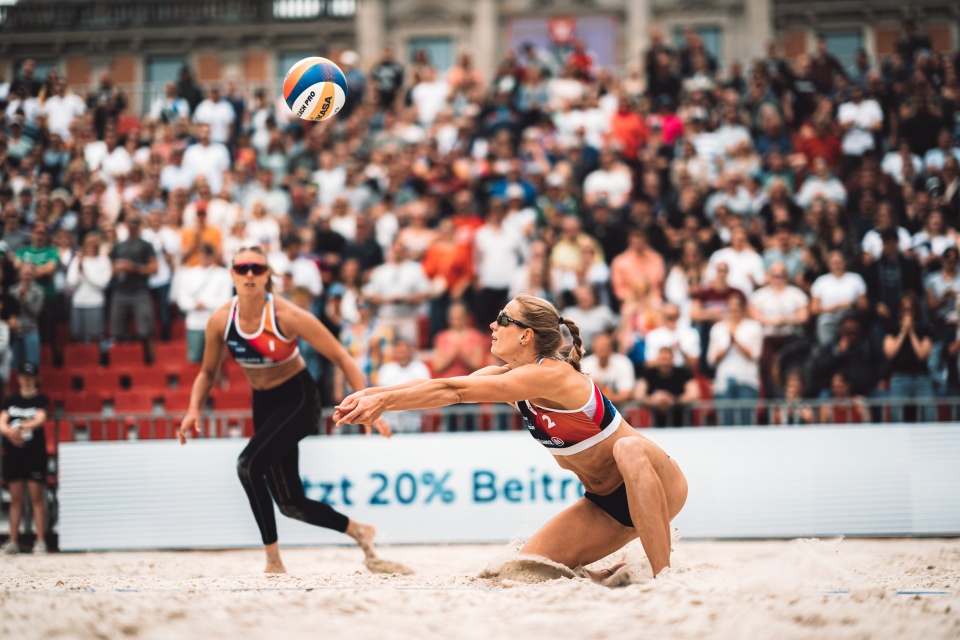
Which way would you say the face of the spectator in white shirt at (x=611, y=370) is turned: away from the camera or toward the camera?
toward the camera

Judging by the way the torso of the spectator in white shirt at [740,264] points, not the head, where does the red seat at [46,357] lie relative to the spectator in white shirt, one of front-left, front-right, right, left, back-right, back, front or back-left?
right

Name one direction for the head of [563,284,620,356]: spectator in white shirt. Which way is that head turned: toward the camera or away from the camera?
toward the camera

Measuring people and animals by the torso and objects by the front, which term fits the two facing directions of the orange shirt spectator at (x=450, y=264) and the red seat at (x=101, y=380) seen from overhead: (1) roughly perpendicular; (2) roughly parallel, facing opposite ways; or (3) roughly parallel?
roughly parallel

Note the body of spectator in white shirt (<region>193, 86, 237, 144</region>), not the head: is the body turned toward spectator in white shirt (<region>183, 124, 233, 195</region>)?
yes

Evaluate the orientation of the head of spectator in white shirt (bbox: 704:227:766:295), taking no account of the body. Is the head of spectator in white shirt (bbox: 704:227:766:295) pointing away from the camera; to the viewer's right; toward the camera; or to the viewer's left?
toward the camera

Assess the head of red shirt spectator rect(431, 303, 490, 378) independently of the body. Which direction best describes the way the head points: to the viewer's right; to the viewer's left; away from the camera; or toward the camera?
toward the camera

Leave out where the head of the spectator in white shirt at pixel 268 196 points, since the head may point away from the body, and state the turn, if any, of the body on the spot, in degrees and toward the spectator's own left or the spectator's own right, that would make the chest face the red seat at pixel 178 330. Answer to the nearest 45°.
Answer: approximately 45° to the spectator's own right

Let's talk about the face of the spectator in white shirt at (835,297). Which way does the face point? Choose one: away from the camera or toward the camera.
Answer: toward the camera

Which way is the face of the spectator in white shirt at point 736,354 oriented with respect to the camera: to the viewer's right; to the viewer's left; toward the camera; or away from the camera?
toward the camera

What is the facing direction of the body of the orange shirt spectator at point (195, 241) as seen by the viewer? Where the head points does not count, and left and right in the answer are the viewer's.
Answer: facing the viewer

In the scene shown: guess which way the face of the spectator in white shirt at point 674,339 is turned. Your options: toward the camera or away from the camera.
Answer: toward the camera

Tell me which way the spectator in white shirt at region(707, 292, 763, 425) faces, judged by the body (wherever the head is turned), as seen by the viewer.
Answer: toward the camera

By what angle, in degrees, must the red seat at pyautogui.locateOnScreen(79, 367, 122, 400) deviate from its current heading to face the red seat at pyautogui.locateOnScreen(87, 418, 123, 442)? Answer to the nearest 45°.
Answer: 0° — it already faces it

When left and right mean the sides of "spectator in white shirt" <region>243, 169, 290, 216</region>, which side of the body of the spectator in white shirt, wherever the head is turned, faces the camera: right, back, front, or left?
front
